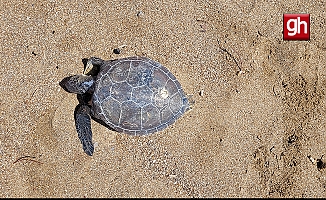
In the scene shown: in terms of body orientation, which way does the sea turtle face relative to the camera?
to the viewer's left
